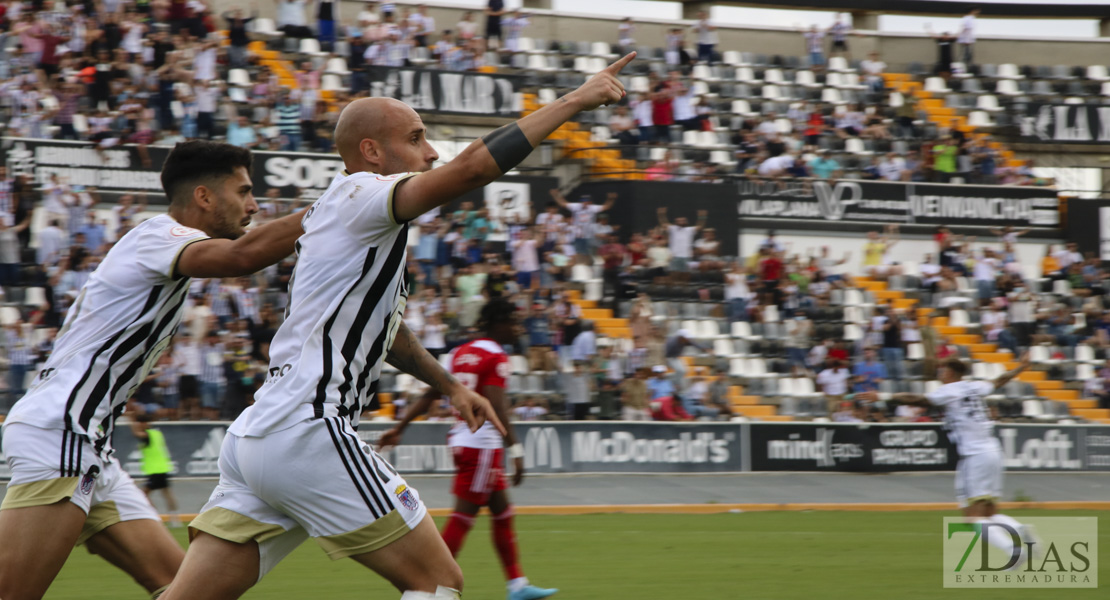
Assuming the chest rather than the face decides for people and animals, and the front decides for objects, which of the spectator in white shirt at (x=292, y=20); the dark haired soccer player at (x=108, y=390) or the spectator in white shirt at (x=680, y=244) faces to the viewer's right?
the dark haired soccer player

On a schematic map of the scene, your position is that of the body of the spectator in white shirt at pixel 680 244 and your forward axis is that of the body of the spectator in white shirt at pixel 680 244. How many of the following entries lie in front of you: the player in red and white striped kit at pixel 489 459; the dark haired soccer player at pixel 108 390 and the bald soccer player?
3

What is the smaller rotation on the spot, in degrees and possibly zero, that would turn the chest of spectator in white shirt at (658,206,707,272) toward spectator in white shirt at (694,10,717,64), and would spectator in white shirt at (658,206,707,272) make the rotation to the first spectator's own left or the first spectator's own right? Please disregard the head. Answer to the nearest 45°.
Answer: approximately 180°

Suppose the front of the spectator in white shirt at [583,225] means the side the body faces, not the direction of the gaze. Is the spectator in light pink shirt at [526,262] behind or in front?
in front

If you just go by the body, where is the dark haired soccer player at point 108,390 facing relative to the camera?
to the viewer's right

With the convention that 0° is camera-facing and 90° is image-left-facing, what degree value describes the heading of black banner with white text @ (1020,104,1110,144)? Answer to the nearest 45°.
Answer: approximately 0°

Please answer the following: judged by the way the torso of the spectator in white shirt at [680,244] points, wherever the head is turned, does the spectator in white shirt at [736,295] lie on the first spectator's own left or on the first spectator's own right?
on the first spectator's own left

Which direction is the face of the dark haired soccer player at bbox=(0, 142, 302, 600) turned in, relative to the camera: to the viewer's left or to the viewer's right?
to the viewer's right

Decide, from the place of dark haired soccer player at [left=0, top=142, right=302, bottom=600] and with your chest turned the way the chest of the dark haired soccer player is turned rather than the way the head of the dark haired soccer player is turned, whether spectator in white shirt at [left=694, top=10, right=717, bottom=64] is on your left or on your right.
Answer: on your left

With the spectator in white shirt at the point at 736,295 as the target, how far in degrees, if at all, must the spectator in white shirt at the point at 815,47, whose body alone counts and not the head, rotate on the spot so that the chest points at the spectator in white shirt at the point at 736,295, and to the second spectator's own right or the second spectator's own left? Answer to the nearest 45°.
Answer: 0° — they already face them

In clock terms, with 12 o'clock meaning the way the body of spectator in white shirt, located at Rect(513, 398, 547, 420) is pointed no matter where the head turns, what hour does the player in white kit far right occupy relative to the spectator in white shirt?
The player in white kit far right is roughly at 11 o'clock from the spectator in white shirt.

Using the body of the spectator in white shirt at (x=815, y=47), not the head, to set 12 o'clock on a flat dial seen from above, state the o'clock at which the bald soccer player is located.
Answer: The bald soccer player is roughly at 12 o'clock from the spectator in white shirt.

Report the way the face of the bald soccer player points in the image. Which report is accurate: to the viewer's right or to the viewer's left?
to the viewer's right
